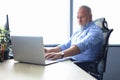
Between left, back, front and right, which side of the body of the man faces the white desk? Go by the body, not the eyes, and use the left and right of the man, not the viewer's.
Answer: front

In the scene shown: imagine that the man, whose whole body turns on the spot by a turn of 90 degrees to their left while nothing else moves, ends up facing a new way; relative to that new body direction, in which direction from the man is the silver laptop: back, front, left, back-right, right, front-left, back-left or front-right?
right

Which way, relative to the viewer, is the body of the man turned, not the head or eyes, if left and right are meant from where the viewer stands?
facing the viewer and to the left of the viewer

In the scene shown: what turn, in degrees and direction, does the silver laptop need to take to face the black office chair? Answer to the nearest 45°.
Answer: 0° — it already faces it

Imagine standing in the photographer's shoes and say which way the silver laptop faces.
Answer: facing away from the viewer and to the right of the viewer
